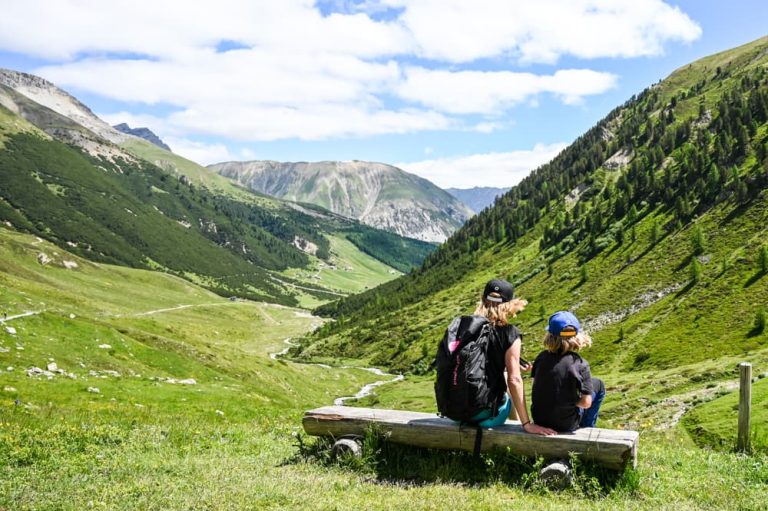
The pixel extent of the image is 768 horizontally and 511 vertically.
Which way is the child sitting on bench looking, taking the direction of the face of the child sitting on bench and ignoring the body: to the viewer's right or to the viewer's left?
to the viewer's left

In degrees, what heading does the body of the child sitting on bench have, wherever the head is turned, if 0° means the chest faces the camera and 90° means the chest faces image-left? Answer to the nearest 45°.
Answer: approximately 225°
